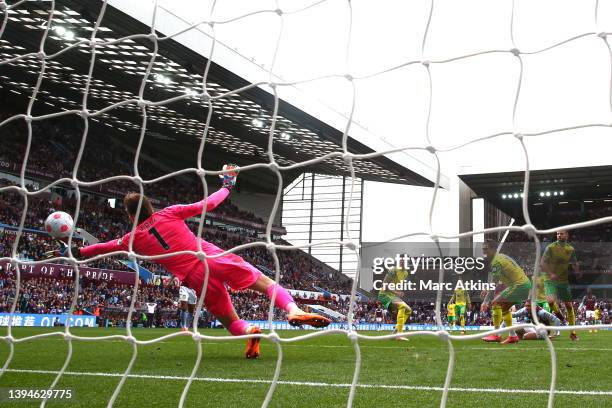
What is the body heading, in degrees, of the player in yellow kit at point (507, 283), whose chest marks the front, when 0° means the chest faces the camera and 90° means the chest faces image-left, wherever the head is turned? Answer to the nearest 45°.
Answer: approximately 90°

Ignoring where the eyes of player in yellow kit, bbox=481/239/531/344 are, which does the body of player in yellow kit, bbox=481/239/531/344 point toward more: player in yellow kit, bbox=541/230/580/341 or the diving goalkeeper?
the diving goalkeeper

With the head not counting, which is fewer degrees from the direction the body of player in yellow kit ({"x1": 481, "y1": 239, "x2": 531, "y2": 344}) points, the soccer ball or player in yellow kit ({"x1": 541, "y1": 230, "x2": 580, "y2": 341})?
the soccer ball

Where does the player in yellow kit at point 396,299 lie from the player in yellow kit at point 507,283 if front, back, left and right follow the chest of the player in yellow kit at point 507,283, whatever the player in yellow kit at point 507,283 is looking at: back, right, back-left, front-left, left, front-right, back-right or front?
front-right
